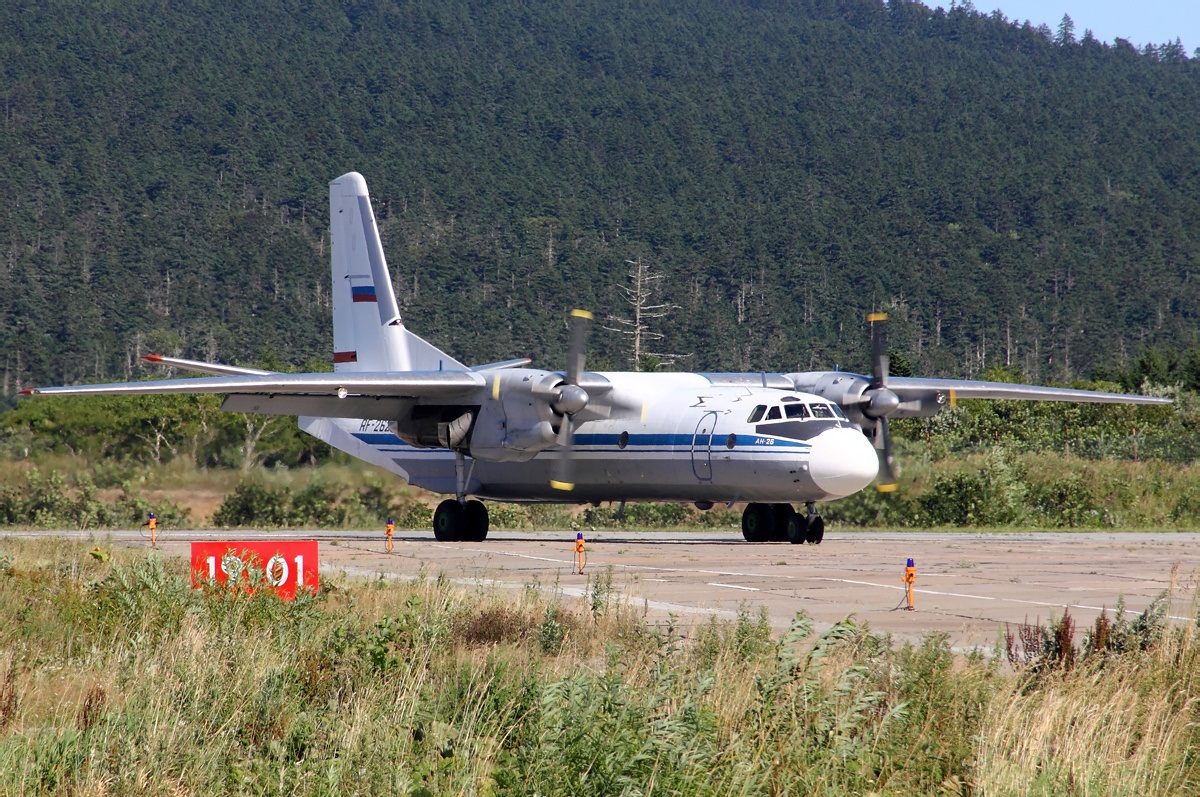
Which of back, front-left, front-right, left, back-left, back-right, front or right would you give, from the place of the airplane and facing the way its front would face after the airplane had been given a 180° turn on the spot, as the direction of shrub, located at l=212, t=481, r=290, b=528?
front

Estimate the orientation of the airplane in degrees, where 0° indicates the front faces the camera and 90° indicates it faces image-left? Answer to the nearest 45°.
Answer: approximately 315°

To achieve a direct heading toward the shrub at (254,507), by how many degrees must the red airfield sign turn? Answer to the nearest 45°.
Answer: approximately 180°

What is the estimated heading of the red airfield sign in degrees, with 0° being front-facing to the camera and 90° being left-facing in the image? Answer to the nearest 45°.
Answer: approximately 0°
